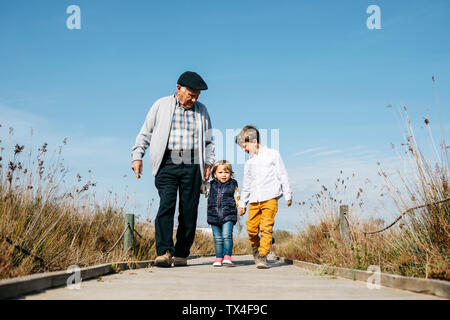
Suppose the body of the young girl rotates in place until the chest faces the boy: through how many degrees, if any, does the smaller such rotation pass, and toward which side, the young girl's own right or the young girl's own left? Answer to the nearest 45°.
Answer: approximately 45° to the young girl's own left

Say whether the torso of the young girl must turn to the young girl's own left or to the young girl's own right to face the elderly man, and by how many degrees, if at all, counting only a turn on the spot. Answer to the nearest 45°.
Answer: approximately 45° to the young girl's own right

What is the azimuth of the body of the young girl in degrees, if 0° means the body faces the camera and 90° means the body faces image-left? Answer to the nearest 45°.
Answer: approximately 0°
